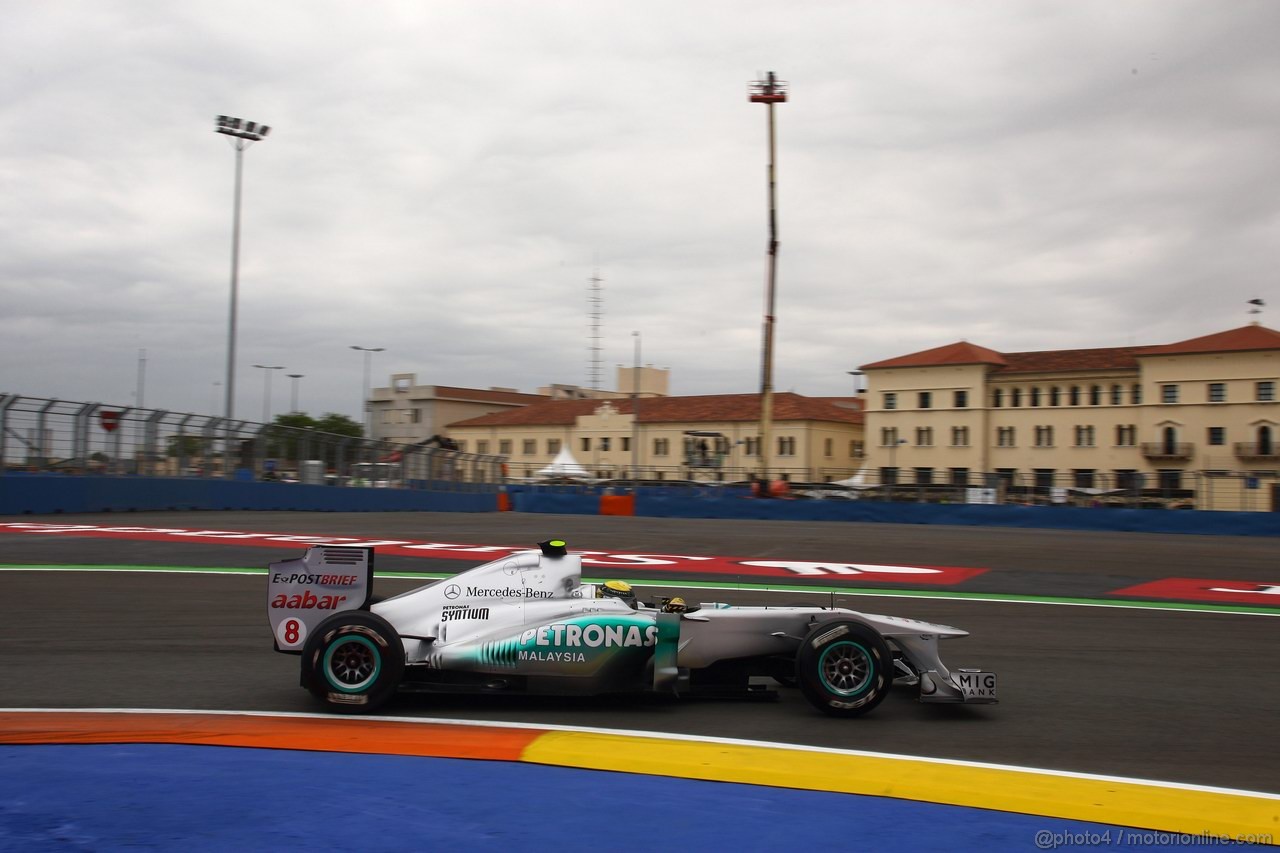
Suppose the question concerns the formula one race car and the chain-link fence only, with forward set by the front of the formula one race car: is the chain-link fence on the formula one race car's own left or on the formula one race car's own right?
on the formula one race car's own left

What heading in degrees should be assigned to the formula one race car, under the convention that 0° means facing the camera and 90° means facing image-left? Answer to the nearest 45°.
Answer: approximately 270°

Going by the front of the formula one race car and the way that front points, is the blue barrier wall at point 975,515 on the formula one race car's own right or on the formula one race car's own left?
on the formula one race car's own left

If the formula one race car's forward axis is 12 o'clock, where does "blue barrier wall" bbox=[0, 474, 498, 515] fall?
The blue barrier wall is roughly at 8 o'clock from the formula one race car.

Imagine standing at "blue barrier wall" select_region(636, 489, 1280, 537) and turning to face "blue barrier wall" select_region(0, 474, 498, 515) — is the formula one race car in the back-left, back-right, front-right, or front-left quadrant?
front-left

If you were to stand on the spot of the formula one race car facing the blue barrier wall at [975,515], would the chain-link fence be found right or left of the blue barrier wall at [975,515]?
left

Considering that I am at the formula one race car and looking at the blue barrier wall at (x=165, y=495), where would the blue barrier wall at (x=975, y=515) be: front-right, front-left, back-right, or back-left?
front-right
